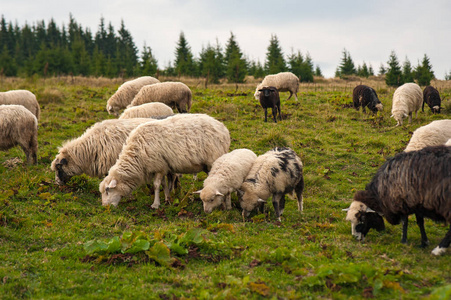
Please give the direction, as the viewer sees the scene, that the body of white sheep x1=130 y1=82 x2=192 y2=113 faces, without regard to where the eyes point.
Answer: to the viewer's left

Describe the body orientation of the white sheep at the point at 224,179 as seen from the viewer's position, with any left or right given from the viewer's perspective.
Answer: facing the viewer and to the left of the viewer

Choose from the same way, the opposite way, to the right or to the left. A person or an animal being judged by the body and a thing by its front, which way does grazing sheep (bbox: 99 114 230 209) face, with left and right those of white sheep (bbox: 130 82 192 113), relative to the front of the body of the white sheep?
the same way

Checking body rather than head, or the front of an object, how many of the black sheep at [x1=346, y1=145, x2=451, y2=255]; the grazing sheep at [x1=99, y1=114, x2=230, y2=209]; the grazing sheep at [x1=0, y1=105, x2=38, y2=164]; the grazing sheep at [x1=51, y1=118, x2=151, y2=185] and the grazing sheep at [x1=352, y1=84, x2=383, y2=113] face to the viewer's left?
4

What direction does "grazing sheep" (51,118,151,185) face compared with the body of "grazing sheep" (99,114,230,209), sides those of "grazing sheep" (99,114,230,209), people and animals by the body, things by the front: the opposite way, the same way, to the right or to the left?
the same way

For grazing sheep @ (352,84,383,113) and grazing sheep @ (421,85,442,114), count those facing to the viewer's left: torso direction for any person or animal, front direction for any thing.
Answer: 0

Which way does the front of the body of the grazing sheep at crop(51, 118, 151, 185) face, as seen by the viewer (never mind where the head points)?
to the viewer's left

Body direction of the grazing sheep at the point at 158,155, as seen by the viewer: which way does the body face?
to the viewer's left

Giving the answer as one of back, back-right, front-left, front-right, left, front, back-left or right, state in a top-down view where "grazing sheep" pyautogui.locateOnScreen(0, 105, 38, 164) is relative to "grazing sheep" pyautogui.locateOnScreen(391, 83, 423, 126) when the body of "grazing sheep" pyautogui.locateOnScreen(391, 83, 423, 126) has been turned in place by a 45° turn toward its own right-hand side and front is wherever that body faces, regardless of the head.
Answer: front-left

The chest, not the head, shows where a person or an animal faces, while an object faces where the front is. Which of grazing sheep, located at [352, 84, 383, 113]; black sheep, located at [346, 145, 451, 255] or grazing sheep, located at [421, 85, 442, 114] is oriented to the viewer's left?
the black sheep

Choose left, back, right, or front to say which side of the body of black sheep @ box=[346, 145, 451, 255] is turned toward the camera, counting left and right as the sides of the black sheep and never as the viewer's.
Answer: left

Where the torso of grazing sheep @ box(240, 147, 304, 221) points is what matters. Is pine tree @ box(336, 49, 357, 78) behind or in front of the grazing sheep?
behind

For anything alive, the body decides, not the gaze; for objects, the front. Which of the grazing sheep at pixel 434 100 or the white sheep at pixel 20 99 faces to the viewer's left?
the white sheep
